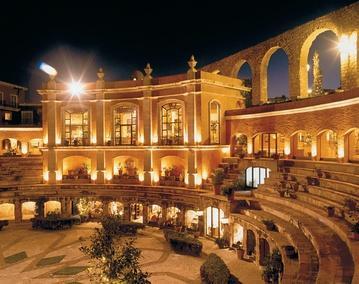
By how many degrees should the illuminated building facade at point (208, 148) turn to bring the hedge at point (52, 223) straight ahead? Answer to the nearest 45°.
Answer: approximately 90° to its right

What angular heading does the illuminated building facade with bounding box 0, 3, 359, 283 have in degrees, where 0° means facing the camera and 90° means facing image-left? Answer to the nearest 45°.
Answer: approximately 0°

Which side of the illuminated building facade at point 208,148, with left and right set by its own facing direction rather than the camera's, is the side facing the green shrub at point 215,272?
front

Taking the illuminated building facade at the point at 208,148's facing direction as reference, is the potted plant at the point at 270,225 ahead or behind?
ahead

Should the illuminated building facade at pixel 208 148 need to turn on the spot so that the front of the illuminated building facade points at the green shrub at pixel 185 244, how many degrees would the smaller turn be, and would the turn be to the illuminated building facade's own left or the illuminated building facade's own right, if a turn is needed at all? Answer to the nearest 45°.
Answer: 0° — it already faces it

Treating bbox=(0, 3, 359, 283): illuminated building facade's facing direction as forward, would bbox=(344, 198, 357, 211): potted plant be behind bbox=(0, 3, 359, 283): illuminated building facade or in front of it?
in front

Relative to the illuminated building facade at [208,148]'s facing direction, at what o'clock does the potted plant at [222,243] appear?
The potted plant is roughly at 12 o'clock from the illuminated building facade.
